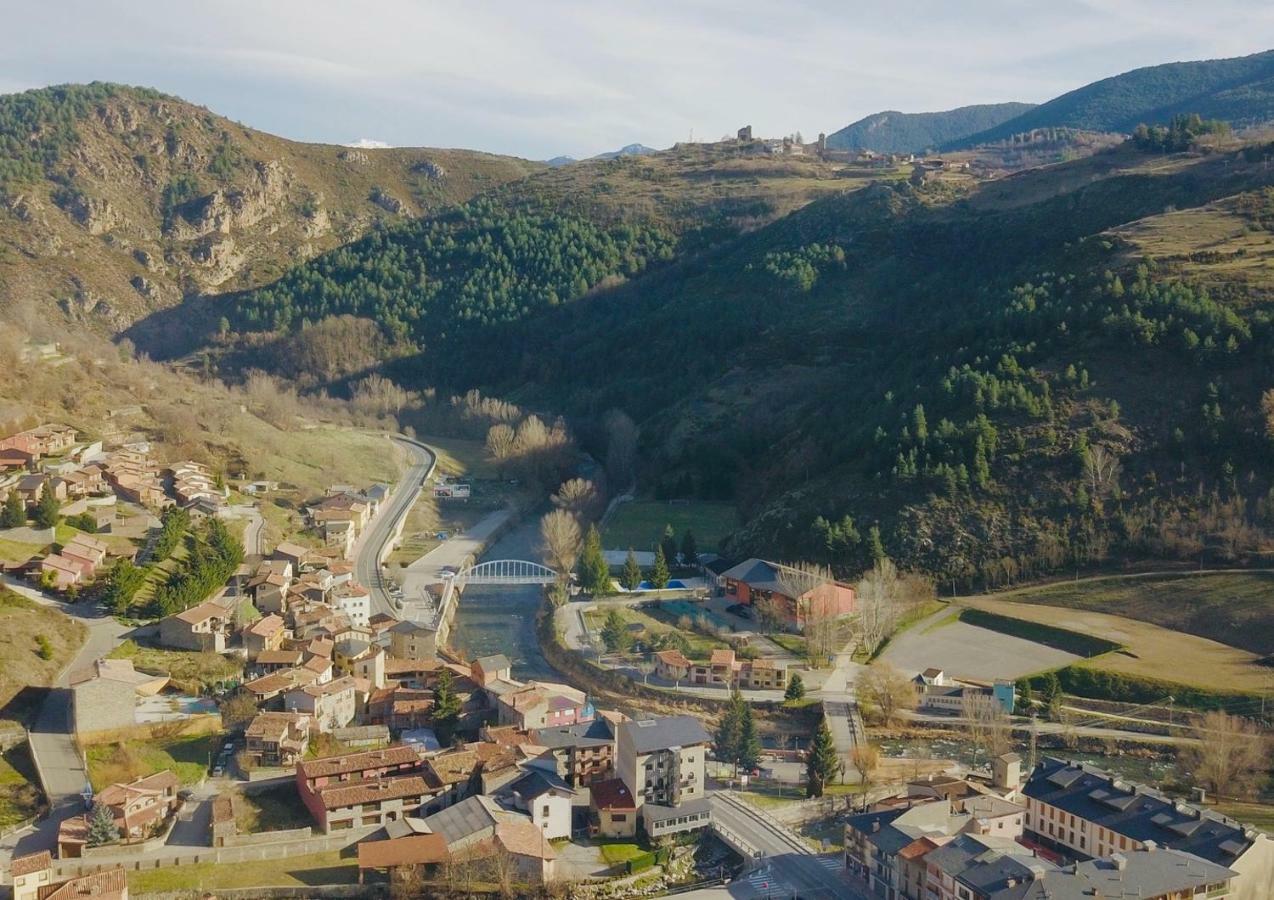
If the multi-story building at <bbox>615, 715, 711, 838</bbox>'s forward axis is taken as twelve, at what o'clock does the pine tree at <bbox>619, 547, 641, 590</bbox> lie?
The pine tree is roughly at 6 o'clock from the multi-story building.

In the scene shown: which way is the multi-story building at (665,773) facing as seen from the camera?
toward the camera

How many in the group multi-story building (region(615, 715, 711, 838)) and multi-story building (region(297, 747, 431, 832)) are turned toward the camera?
2

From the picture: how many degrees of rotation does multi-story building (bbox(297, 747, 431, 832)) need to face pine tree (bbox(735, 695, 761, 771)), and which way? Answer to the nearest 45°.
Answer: approximately 90° to its left

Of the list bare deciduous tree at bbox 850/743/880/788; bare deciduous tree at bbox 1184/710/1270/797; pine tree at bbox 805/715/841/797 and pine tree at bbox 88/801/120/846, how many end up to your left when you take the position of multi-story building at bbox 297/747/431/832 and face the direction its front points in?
3

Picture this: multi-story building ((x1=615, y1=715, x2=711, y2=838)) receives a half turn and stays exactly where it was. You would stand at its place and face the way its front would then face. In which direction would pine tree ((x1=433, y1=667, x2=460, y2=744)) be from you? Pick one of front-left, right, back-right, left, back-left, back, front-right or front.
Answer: front-left

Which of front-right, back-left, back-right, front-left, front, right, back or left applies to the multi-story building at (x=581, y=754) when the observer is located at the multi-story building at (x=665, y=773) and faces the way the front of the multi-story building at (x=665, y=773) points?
back-right
